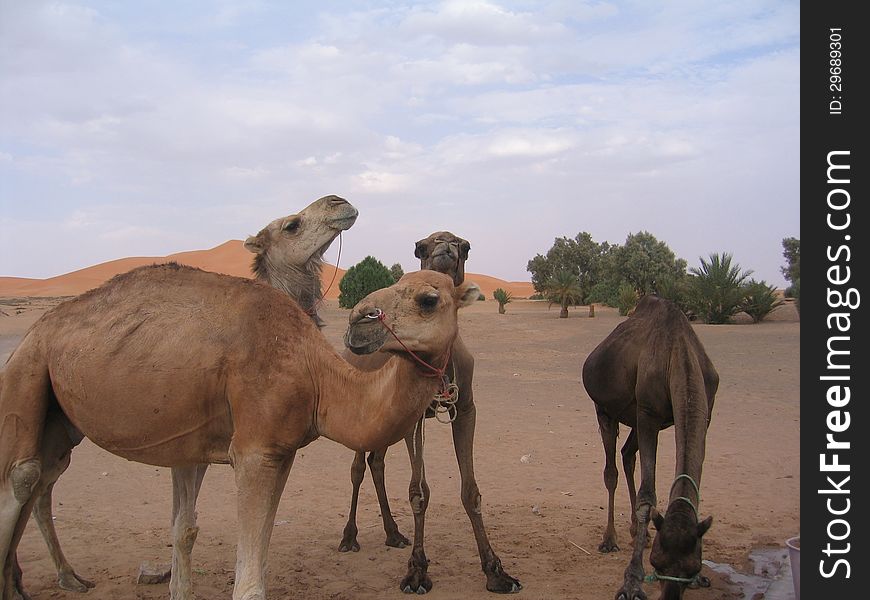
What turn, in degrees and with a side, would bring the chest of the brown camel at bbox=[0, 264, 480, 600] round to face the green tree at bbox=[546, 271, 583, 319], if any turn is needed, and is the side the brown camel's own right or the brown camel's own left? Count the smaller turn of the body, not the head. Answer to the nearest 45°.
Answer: approximately 45° to the brown camel's own left

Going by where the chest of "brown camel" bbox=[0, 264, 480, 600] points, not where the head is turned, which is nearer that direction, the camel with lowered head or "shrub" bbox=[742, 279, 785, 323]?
the camel with lowered head

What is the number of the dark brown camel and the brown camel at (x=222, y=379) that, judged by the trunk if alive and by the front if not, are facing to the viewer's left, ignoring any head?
0

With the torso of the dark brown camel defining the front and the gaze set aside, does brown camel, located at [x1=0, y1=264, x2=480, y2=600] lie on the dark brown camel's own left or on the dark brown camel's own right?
on the dark brown camel's own right

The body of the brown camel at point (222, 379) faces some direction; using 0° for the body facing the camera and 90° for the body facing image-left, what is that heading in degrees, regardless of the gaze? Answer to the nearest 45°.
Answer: approximately 270°

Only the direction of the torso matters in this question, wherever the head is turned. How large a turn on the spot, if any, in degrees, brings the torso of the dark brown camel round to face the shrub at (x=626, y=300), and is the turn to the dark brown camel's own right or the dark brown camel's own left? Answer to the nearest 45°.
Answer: approximately 135° to the dark brown camel's own left

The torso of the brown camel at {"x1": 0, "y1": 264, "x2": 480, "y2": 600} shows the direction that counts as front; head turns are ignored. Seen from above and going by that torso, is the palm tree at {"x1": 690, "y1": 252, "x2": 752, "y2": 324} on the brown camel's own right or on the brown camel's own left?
on the brown camel's own left

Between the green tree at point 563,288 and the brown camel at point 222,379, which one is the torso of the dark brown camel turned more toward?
the brown camel

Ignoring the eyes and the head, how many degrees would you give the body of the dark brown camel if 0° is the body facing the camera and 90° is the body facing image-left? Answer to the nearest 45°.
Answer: approximately 315°
